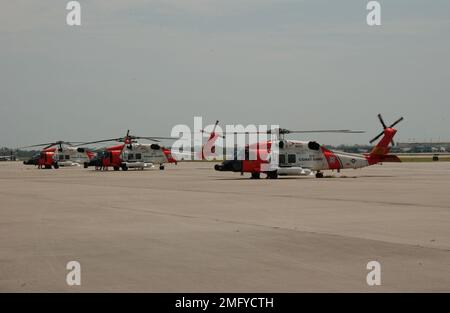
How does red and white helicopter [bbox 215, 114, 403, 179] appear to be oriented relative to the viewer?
to the viewer's left
